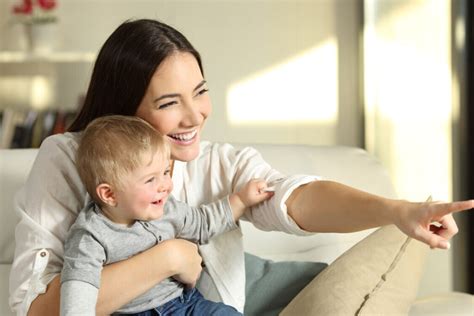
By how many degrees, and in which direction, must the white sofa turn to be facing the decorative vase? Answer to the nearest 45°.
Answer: approximately 135° to its right

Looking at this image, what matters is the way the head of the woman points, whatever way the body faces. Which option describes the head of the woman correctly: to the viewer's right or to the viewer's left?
to the viewer's right

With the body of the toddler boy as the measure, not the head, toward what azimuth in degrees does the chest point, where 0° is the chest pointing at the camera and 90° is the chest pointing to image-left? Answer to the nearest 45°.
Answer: approximately 315°

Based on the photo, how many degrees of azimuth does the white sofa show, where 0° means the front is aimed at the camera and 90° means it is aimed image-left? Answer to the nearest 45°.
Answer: approximately 0°

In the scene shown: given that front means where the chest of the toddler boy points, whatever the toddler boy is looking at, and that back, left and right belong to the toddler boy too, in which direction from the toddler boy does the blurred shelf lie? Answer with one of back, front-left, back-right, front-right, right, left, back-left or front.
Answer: back-left

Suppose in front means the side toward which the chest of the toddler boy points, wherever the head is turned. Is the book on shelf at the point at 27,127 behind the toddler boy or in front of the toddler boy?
behind
